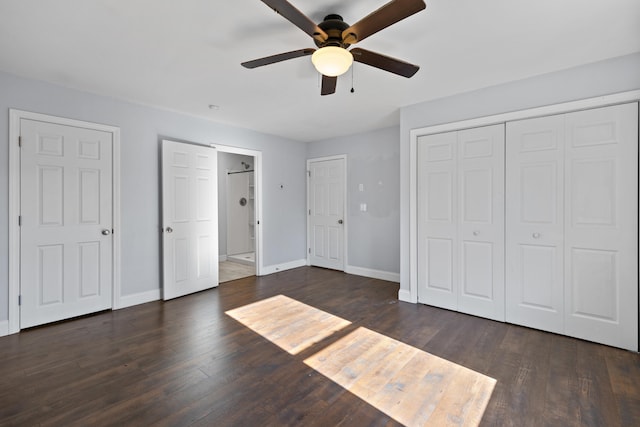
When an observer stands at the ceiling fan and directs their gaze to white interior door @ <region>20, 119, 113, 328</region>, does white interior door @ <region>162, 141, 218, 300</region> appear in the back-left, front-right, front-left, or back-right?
front-right

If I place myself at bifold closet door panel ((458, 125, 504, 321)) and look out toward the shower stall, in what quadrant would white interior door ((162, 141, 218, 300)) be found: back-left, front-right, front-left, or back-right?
front-left

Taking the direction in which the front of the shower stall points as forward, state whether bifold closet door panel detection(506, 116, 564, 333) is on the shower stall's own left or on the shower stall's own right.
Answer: on the shower stall's own left

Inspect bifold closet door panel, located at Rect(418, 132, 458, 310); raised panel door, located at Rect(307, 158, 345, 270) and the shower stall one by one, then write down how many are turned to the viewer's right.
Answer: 0

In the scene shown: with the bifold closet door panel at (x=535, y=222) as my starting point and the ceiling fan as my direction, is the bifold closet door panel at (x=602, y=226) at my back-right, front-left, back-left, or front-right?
back-left

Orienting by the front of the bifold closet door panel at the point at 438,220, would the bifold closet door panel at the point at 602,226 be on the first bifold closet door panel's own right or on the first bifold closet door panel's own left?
on the first bifold closet door panel's own left

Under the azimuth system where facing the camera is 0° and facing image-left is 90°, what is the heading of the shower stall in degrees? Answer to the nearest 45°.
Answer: approximately 45°

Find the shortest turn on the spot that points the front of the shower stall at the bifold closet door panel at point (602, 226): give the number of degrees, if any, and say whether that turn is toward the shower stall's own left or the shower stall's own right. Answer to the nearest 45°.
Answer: approximately 90° to the shower stall's own left

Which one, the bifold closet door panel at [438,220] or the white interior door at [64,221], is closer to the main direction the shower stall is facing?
the white interior door

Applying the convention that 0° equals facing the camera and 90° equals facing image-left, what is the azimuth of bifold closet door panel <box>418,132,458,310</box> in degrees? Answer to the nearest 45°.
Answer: approximately 45°

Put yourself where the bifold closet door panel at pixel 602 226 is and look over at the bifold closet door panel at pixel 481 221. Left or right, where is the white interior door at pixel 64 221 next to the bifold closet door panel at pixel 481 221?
left

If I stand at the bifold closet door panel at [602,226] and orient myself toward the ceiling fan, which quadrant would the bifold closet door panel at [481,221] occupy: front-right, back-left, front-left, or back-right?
front-right

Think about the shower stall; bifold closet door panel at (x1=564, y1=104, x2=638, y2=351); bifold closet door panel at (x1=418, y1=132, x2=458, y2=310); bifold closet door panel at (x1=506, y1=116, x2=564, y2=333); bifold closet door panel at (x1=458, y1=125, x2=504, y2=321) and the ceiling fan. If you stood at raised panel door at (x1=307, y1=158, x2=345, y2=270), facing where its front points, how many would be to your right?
1

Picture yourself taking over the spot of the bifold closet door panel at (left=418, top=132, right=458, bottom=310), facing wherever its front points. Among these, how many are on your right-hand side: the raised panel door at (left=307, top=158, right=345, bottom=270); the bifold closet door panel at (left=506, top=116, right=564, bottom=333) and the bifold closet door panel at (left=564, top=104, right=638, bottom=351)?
1

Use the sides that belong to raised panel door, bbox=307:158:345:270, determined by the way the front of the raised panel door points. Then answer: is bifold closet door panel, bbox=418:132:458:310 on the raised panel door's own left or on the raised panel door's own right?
on the raised panel door's own left

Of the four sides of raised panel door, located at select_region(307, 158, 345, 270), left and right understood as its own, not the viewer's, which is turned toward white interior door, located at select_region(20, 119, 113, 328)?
front

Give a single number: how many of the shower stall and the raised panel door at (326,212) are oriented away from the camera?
0

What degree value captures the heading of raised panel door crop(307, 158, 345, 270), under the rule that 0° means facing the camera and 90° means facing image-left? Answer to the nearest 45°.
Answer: approximately 45°

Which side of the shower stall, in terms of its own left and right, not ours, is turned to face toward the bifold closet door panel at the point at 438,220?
left

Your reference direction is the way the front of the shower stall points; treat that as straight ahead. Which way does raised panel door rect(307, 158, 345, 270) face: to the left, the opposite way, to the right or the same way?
the same way
